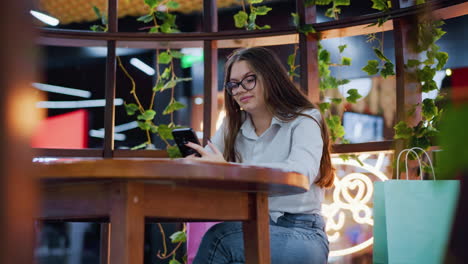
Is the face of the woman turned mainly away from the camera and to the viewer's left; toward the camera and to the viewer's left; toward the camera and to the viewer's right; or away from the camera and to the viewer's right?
toward the camera and to the viewer's left

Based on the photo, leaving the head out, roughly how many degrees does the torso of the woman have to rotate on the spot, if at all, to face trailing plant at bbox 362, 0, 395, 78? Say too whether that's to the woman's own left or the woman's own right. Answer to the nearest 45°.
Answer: approximately 180°

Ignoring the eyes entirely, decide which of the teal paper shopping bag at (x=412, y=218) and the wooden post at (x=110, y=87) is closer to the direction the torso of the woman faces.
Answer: the wooden post

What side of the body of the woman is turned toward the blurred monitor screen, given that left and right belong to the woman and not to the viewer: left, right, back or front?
back

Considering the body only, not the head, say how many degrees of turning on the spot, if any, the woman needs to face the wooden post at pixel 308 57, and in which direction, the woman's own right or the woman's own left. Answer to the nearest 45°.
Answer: approximately 135° to the woman's own right

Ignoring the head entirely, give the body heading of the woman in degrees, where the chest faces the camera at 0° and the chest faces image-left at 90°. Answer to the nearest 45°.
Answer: approximately 45°

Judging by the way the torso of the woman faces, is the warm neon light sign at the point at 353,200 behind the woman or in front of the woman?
behind

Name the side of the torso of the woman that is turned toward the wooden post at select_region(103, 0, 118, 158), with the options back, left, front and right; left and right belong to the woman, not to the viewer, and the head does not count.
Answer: right
